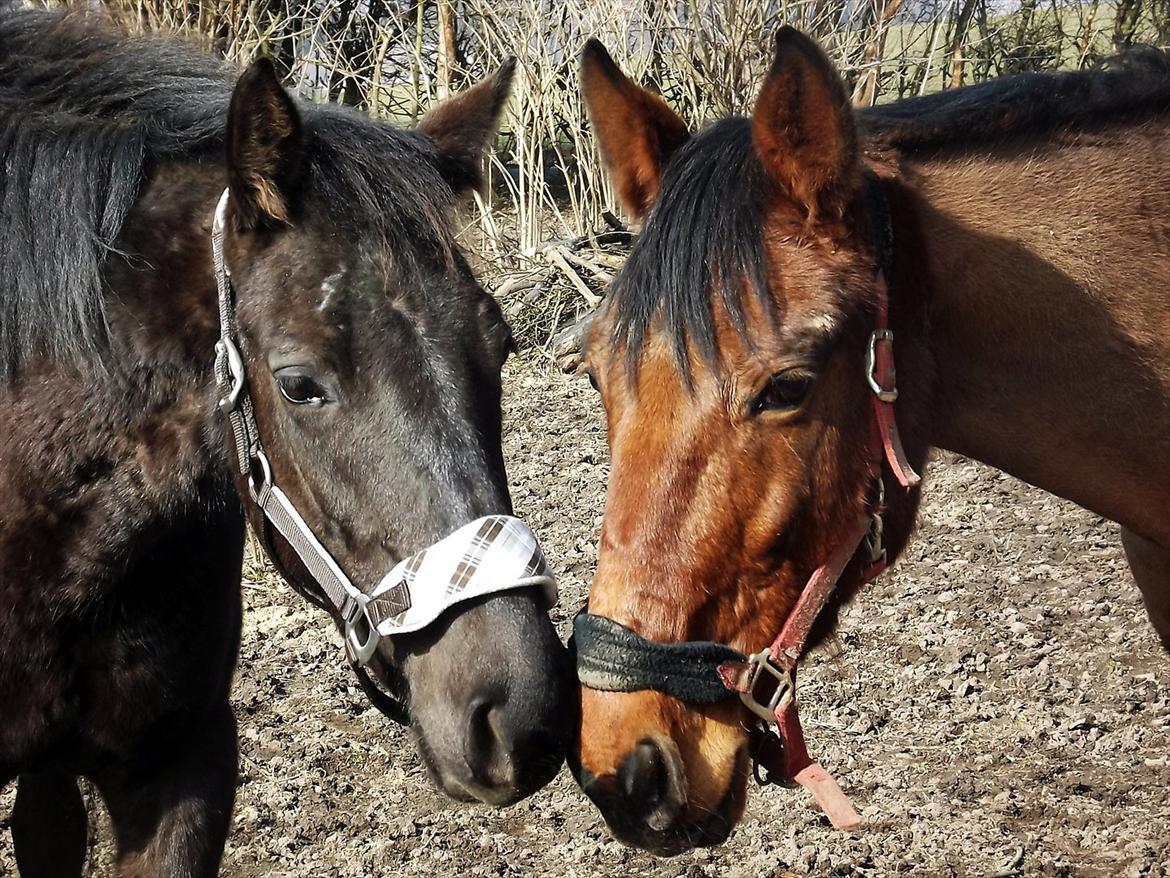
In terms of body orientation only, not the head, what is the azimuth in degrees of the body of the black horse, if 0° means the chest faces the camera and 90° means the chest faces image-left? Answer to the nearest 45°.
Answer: approximately 315°

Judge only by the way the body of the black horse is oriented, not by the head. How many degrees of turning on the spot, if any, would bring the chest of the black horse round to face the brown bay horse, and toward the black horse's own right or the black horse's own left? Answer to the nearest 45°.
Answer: approximately 45° to the black horse's own left
